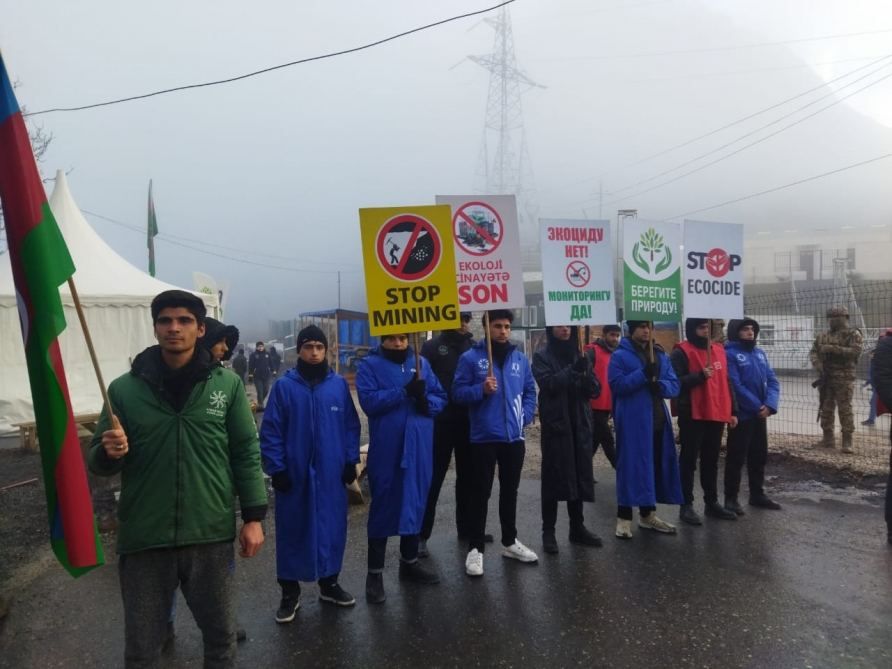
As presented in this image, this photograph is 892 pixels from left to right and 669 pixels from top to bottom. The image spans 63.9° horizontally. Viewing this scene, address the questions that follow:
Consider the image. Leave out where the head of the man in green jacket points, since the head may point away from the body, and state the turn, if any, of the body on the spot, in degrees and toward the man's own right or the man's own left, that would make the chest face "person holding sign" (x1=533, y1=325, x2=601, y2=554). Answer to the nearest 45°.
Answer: approximately 135° to the man's own left

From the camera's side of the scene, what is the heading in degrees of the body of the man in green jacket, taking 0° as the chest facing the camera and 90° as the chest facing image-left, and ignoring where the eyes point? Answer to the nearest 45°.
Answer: approximately 0°

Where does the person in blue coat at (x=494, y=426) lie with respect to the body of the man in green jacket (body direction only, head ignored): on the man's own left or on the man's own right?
on the man's own left

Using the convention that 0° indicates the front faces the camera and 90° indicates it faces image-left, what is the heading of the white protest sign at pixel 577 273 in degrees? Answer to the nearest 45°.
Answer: approximately 0°

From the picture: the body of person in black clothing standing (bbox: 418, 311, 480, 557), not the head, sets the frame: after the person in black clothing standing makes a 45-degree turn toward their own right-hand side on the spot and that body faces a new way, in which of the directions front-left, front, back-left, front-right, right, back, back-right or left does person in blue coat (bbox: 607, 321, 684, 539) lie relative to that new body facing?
back-left

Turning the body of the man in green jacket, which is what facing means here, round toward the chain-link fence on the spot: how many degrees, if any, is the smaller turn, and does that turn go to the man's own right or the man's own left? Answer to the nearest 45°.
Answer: approximately 135° to the man's own left

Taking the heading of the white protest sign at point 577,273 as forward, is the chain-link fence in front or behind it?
behind
